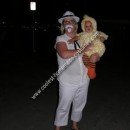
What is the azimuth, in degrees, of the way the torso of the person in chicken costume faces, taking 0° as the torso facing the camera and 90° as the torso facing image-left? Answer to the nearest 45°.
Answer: approximately 45°
